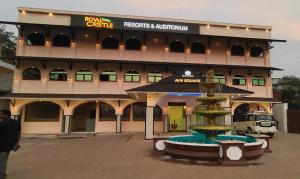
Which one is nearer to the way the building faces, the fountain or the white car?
the fountain

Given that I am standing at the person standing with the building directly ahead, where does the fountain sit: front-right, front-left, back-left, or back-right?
front-right

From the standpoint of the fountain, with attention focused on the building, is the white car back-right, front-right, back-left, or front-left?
front-right

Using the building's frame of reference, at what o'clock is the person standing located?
The person standing is roughly at 12 o'clock from the building.

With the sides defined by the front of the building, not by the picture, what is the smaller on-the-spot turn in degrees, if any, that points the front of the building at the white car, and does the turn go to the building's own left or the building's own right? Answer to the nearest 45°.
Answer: approximately 90° to the building's own left

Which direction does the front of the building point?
toward the camera
